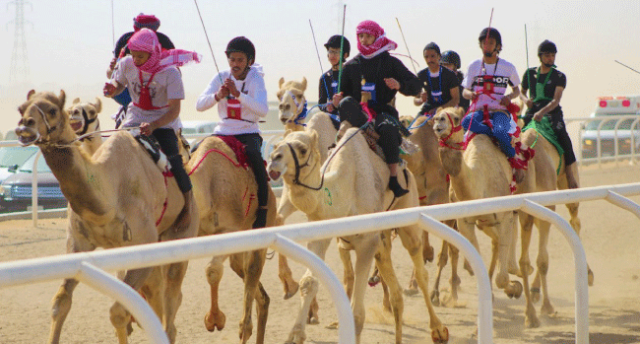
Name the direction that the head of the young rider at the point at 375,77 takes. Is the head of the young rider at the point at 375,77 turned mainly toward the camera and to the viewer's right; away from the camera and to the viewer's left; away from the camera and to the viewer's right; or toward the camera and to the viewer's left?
toward the camera and to the viewer's left

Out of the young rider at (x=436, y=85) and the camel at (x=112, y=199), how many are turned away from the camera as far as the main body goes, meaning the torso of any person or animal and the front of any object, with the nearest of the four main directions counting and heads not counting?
0

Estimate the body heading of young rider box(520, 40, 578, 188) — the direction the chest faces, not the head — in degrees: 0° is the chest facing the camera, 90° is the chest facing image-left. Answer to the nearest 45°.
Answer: approximately 45°

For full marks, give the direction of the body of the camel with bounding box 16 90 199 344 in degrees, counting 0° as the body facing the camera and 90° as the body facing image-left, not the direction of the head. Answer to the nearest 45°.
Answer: approximately 45°

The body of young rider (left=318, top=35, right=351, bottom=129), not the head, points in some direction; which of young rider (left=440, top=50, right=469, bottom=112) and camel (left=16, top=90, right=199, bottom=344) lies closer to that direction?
the camel
